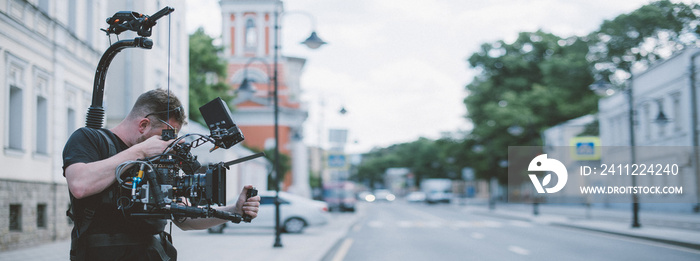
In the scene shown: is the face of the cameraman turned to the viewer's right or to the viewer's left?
to the viewer's right

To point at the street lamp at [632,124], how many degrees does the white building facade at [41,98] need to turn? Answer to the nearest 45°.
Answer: approximately 45° to its left

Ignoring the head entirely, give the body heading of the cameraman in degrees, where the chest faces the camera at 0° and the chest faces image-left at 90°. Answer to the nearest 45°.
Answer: approximately 270°

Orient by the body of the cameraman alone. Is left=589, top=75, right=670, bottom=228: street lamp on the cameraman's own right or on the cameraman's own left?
on the cameraman's own left
